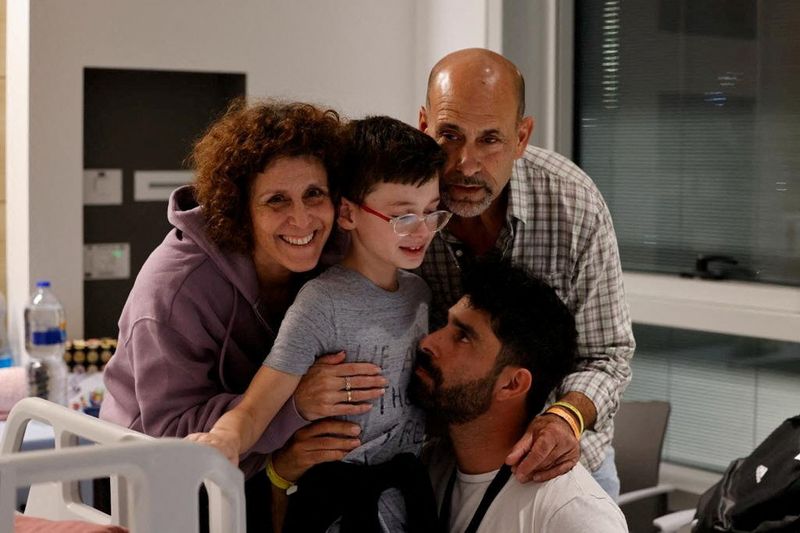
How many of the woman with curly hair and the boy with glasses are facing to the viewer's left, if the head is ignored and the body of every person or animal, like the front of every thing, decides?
0

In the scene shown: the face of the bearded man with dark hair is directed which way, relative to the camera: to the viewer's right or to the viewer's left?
to the viewer's left

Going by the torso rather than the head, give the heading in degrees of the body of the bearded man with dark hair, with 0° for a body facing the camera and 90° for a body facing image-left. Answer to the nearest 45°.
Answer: approximately 45°

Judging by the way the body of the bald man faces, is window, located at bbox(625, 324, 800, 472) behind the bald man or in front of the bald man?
behind

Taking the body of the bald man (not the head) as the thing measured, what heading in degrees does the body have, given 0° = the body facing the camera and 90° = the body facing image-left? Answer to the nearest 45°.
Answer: approximately 45°

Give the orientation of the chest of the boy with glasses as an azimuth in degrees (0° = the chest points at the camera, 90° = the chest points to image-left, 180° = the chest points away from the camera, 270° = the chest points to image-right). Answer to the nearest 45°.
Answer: approximately 315°

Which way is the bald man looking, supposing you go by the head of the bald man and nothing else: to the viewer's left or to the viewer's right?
to the viewer's left
